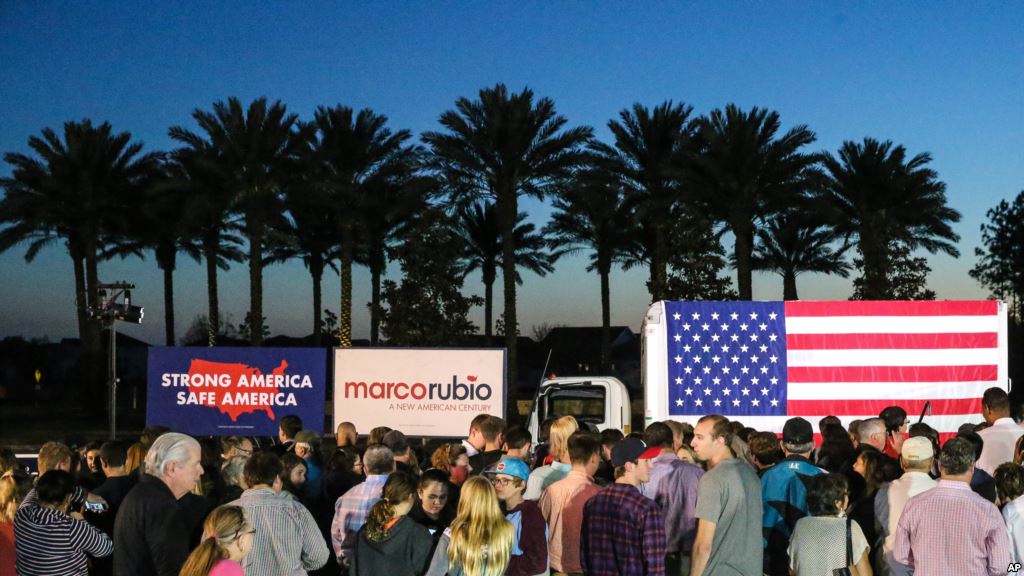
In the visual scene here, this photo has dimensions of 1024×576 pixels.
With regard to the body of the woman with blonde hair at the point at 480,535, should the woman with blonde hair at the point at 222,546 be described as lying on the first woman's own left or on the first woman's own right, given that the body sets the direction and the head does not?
on the first woman's own left

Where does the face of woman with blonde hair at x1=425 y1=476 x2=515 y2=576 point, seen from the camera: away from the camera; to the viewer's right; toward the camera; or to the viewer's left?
away from the camera

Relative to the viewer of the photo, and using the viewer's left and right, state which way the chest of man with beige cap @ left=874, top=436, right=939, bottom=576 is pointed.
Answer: facing away from the viewer

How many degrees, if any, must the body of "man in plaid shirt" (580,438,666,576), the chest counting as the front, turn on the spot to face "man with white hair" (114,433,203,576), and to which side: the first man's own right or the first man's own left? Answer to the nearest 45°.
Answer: approximately 135° to the first man's own left

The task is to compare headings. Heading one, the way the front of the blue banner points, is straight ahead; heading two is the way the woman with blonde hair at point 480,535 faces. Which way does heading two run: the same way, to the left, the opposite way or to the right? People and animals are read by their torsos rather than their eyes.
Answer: the opposite way

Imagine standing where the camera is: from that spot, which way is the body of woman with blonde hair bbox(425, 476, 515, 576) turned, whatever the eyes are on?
away from the camera

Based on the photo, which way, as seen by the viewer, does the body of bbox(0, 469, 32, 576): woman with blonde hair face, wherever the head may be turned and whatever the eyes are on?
away from the camera

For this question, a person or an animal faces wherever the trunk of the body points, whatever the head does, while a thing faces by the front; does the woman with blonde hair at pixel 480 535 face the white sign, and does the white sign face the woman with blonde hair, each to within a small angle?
yes

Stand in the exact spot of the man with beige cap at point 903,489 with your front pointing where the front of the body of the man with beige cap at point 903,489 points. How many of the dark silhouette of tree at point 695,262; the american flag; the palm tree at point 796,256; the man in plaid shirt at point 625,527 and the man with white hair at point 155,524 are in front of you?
3

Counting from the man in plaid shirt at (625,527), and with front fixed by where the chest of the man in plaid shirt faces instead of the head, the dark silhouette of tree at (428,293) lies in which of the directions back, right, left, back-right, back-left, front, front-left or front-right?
front-left

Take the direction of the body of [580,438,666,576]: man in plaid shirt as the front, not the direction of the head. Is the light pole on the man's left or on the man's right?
on the man's left

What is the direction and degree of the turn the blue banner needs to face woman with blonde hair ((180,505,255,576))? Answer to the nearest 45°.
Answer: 0° — it already faces them

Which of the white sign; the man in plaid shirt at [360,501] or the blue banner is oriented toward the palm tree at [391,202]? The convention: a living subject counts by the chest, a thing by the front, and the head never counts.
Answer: the man in plaid shirt

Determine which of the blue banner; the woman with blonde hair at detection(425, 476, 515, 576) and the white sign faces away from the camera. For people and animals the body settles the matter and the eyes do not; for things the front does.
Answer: the woman with blonde hair

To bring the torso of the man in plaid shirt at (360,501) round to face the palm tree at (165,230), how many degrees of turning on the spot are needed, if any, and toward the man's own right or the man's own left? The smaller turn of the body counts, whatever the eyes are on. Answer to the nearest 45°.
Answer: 0° — they already face it

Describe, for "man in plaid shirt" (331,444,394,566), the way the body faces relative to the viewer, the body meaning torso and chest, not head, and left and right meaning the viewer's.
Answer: facing away from the viewer
